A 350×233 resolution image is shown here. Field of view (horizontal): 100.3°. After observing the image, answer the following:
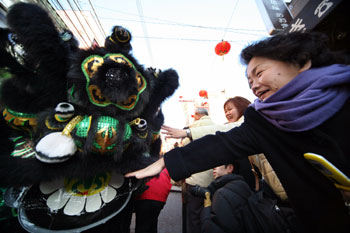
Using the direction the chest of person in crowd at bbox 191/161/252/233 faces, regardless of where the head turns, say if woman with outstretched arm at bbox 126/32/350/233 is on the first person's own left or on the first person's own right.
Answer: on the first person's own left

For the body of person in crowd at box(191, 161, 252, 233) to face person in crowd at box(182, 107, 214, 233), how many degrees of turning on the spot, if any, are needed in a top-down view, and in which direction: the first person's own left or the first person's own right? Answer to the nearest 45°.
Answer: approximately 45° to the first person's own right
